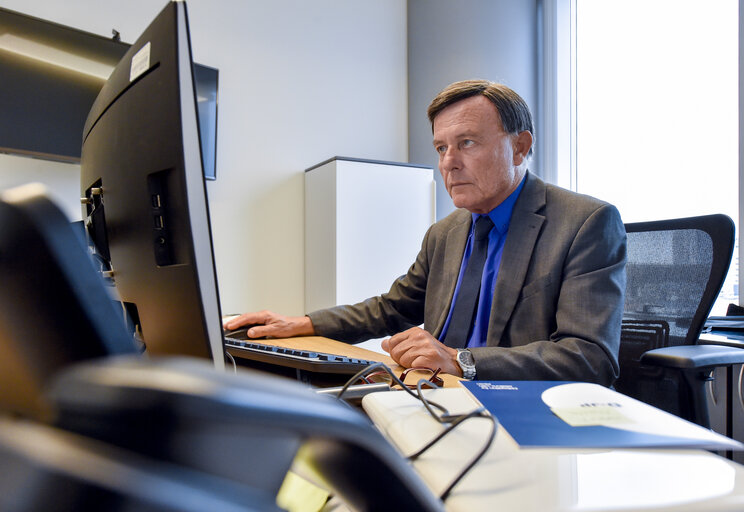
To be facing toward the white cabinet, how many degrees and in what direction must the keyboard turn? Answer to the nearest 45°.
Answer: approximately 45° to its left

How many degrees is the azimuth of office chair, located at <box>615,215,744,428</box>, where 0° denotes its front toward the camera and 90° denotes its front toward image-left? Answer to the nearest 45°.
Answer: approximately 45°

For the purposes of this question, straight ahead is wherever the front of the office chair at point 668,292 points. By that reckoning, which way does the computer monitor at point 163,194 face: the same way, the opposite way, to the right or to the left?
the opposite way

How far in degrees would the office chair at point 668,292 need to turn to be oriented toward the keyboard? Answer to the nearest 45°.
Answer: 0° — it already faces it

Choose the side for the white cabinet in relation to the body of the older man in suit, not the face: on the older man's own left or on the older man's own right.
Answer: on the older man's own right

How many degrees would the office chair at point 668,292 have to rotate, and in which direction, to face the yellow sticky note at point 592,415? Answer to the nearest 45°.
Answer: approximately 45° to its left

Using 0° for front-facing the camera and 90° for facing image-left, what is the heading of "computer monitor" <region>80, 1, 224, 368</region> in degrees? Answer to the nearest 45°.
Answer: approximately 270°
